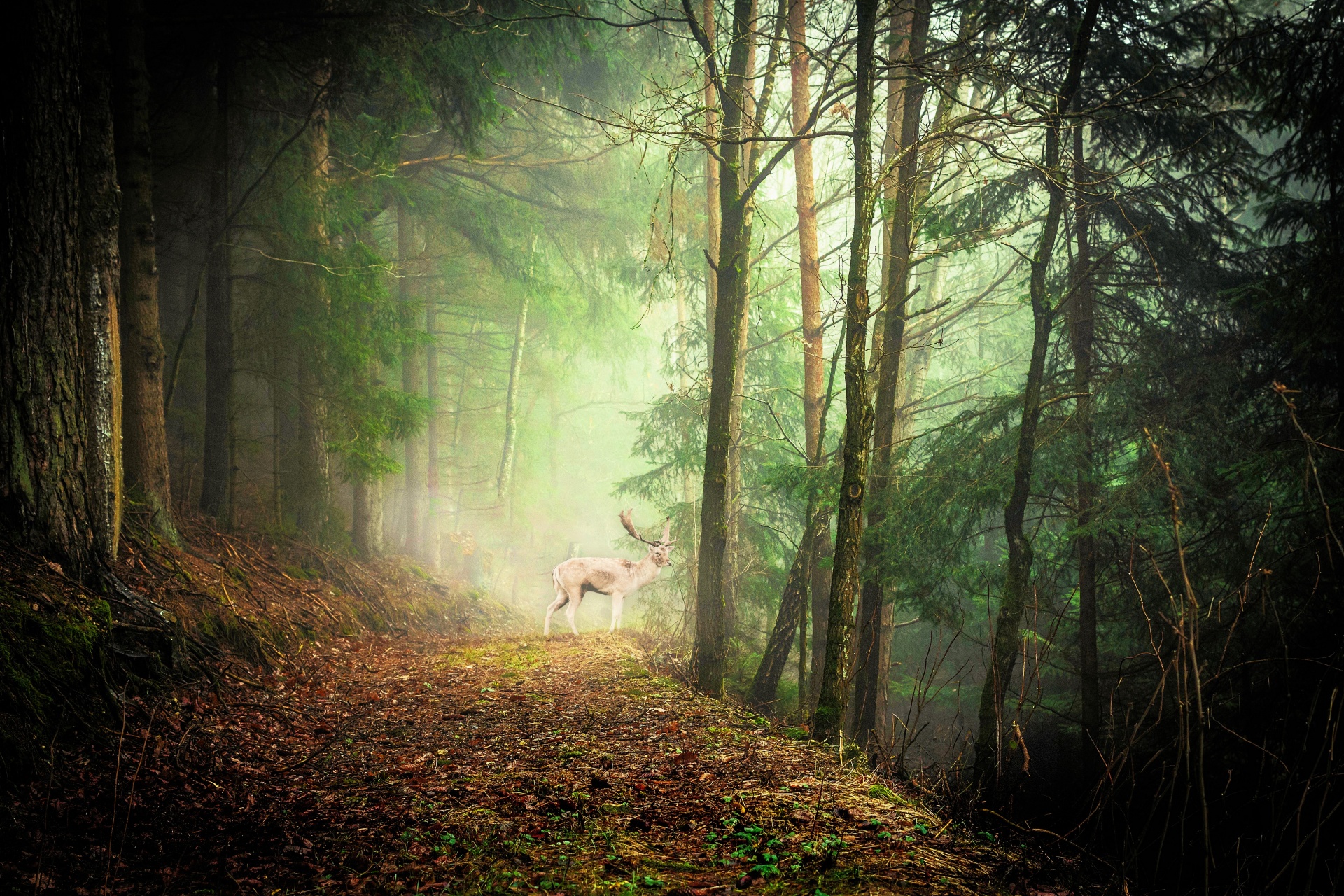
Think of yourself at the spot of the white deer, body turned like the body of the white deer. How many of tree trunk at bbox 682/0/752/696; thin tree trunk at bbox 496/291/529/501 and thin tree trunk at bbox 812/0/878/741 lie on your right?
2

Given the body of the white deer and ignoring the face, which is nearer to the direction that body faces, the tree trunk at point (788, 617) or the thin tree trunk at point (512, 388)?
the tree trunk

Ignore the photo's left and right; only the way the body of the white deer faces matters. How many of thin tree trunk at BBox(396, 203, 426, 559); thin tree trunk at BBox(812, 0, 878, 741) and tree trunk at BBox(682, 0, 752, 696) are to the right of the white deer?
2

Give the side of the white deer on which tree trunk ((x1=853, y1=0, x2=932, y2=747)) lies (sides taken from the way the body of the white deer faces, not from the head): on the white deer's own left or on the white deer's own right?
on the white deer's own right

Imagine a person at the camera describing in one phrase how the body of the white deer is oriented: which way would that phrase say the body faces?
to the viewer's right

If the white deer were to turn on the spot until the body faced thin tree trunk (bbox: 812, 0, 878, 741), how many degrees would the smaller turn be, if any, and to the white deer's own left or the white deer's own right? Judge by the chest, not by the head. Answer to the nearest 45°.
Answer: approximately 90° to the white deer's own right

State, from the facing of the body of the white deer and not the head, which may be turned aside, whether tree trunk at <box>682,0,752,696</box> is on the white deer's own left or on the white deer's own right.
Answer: on the white deer's own right

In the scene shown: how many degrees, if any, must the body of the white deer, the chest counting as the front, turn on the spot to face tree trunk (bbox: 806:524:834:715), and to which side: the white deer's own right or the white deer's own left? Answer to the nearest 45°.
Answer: approximately 45° to the white deer's own right
